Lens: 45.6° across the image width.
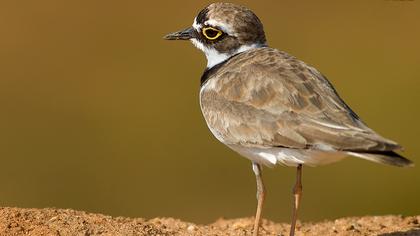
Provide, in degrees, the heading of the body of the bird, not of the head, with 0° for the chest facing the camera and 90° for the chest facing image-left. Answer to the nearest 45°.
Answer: approximately 90°
